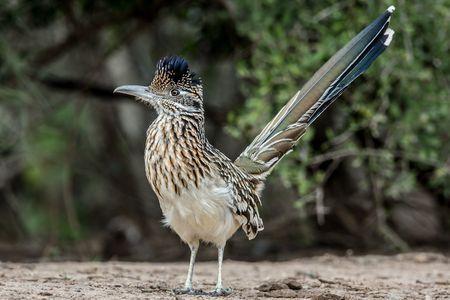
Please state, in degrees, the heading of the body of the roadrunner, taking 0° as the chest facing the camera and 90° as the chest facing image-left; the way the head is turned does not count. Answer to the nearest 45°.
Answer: approximately 45°
